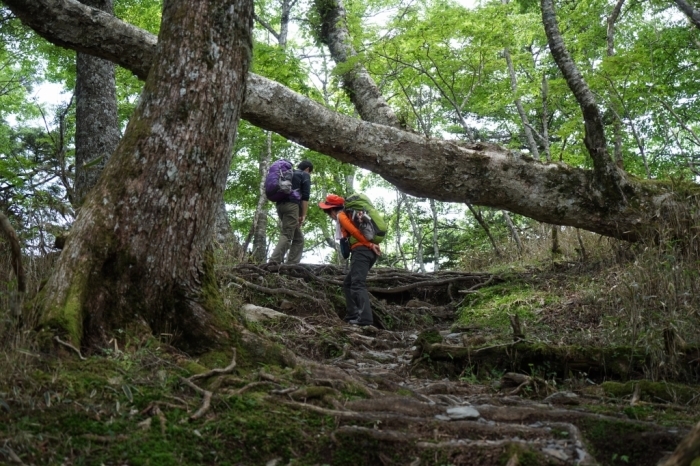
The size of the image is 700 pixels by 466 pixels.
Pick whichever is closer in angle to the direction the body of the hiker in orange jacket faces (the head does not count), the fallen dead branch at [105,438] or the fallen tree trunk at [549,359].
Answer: the fallen dead branch

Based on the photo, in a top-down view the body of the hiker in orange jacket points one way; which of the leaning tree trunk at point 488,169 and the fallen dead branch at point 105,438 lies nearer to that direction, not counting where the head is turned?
the fallen dead branch

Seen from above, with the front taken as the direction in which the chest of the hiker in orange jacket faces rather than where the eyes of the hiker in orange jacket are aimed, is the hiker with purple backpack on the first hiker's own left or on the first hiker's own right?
on the first hiker's own right

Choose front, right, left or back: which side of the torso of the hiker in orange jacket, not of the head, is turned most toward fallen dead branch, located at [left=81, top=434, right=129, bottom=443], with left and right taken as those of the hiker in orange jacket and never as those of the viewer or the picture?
left

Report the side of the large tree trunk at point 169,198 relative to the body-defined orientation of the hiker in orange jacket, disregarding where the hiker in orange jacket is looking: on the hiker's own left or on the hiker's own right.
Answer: on the hiker's own left

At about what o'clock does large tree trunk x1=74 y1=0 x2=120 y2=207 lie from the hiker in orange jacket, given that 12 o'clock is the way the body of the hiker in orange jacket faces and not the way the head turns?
The large tree trunk is roughly at 12 o'clock from the hiker in orange jacket.

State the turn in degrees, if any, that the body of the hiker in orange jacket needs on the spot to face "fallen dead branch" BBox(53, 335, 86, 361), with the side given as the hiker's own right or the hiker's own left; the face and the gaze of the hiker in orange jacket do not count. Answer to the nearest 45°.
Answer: approximately 90° to the hiker's own left

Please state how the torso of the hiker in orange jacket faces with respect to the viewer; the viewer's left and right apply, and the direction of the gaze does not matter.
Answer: facing to the left of the viewer

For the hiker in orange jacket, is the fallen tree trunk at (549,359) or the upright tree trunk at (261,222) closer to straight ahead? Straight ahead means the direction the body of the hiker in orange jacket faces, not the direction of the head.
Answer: the upright tree trunk
